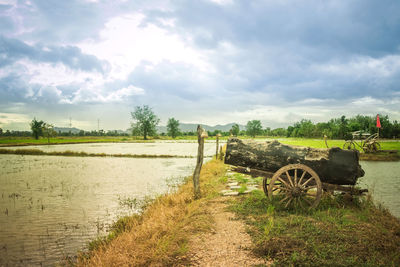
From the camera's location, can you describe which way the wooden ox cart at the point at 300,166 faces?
facing to the right of the viewer
